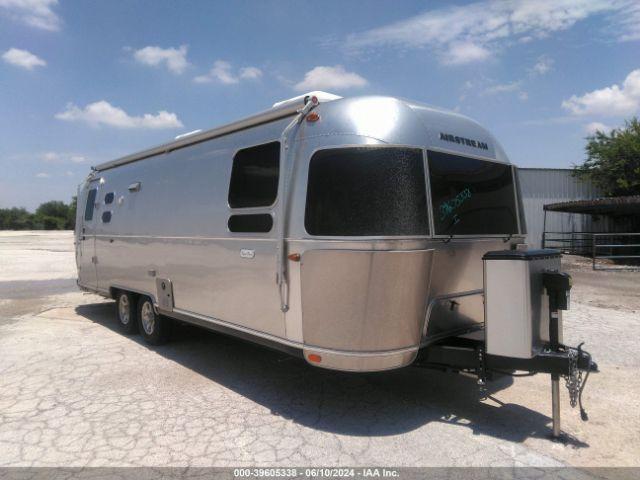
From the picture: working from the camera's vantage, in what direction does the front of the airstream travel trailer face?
facing the viewer and to the right of the viewer

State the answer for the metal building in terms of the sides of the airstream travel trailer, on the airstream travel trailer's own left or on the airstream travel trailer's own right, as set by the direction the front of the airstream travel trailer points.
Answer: on the airstream travel trailer's own left

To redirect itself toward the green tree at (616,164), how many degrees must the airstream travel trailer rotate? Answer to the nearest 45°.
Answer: approximately 90° to its left
